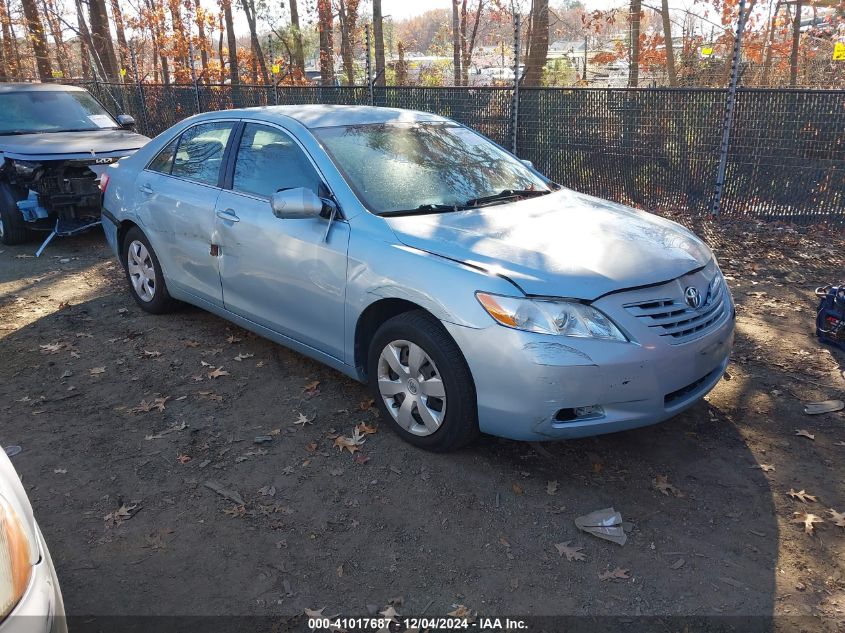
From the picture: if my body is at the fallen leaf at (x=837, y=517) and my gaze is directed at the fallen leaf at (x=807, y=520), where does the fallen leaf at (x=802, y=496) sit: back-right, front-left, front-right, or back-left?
front-right

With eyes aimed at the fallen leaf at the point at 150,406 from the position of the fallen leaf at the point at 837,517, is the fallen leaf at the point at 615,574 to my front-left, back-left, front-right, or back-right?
front-left

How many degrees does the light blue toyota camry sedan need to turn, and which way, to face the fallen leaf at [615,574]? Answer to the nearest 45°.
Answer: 0° — it already faces it

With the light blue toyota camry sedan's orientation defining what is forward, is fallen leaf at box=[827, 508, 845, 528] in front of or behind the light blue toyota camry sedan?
in front

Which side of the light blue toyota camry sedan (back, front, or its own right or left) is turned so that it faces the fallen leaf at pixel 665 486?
front

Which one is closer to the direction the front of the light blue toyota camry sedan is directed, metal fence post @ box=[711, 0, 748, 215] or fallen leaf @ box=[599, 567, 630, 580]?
the fallen leaf

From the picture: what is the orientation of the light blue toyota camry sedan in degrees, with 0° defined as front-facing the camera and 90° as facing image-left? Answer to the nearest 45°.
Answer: approximately 315°

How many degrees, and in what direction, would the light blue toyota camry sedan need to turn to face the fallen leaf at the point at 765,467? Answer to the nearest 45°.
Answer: approximately 45° to its left
